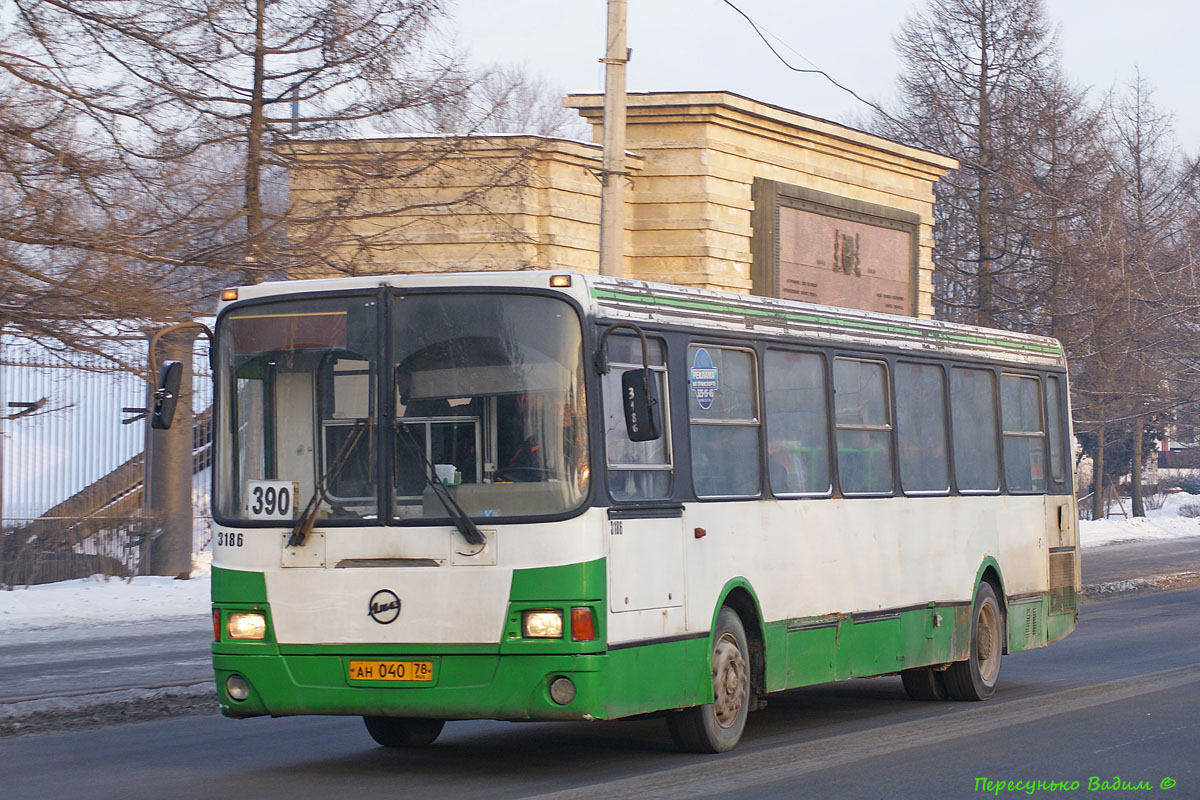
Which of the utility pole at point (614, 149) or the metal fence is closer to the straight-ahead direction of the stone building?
the utility pole

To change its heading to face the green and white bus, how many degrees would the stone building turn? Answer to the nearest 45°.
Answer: approximately 45° to its right

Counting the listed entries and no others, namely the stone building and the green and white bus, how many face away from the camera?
0

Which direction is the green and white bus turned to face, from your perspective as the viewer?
facing the viewer and to the left of the viewer

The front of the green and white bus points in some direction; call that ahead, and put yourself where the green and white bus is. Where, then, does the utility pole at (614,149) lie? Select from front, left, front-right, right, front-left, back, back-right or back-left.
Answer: back-right

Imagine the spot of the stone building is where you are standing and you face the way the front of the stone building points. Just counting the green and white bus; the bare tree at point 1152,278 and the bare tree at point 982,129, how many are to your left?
2

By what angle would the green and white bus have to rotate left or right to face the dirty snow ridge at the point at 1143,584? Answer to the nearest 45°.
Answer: approximately 180°

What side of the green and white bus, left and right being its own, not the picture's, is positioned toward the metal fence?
right

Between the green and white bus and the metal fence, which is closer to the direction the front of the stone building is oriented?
the green and white bus

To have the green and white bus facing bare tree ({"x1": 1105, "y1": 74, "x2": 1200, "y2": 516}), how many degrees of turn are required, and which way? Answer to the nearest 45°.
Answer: approximately 180°

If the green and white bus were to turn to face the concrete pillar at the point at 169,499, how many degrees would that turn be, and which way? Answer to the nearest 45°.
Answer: approximately 90° to its right

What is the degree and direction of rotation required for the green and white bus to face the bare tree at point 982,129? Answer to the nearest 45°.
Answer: approximately 135° to its right

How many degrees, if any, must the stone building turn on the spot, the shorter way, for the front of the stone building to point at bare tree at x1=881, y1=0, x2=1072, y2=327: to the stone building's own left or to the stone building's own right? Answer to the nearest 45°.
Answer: approximately 90° to the stone building's own left
